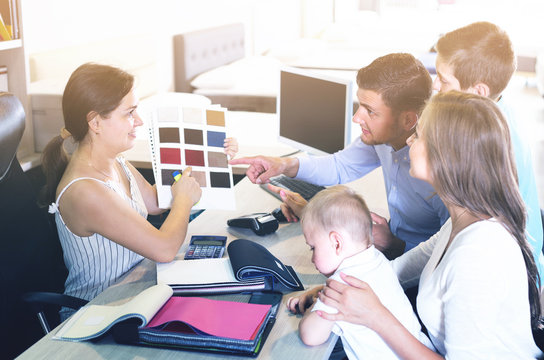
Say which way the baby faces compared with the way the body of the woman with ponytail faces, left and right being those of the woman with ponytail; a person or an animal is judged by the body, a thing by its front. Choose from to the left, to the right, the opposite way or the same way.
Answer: the opposite way

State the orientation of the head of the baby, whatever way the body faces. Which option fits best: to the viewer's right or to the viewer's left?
to the viewer's left

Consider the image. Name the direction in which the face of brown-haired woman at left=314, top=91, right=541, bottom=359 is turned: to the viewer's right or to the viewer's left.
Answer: to the viewer's left

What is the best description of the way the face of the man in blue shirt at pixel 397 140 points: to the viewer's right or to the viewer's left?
to the viewer's left

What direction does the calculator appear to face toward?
toward the camera

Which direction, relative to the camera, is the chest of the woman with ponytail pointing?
to the viewer's right

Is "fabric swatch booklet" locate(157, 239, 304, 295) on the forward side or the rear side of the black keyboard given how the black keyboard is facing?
on the forward side

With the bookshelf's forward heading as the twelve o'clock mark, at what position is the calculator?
The calculator is roughly at 1 o'clock from the bookshelf.

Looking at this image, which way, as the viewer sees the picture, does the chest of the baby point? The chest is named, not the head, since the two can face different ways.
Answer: to the viewer's left

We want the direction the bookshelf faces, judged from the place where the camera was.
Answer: facing the viewer and to the right of the viewer

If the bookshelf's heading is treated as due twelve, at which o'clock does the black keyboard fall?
The black keyboard is roughly at 12 o'clock from the bookshelf.

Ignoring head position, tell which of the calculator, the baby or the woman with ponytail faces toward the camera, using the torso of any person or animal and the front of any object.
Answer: the calculator

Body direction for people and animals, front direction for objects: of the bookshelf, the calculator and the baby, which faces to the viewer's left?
the baby

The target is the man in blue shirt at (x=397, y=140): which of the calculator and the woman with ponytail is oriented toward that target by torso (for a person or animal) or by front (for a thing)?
the woman with ponytail

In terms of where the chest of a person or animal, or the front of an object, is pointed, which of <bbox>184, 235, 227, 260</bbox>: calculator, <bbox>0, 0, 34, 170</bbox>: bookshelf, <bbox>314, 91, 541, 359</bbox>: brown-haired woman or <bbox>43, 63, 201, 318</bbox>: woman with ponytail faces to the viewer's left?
the brown-haired woman

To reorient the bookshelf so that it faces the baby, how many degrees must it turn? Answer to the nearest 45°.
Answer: approximately 45° to its right

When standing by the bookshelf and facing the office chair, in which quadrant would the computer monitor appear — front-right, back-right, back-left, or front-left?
front-left
